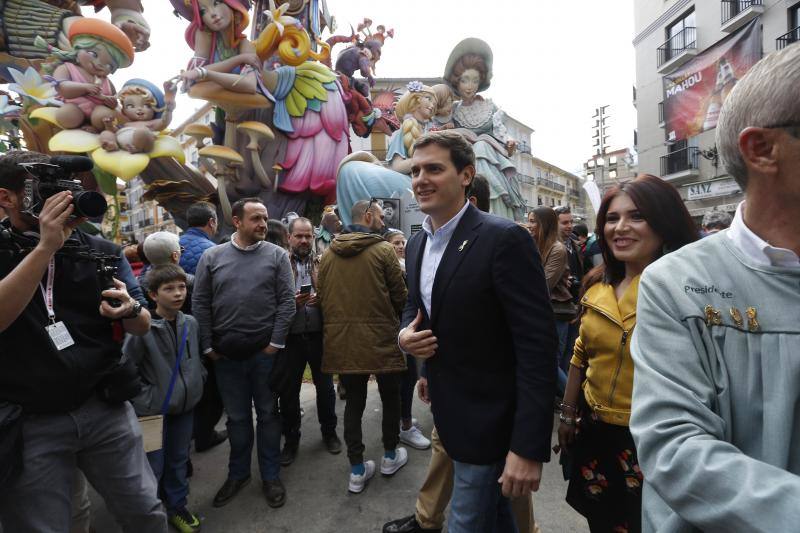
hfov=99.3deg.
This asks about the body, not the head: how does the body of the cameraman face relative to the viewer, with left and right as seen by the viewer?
facing the viewer and to the right of the viewer

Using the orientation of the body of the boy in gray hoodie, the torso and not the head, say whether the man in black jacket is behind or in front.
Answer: in front

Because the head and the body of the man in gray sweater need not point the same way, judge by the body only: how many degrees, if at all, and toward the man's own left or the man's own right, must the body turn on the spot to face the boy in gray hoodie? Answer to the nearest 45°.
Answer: approximately 90° to the man's own right

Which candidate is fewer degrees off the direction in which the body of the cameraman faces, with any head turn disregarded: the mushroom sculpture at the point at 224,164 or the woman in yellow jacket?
the woman in yellow jacket

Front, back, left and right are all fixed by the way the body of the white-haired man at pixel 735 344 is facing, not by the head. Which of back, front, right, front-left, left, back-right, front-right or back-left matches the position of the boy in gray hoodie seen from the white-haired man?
back-right

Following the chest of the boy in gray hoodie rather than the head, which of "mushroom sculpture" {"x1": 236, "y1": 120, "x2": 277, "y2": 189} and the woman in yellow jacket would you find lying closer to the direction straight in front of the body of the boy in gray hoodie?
the woman in yellow jacket

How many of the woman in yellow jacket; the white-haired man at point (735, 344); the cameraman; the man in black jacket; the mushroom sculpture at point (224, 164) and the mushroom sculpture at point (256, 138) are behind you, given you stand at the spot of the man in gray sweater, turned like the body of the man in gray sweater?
2

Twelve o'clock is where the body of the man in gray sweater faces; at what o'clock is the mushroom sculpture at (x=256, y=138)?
The mushroom sculpture is roughly at 6 o'clock from the man in gray sweater.

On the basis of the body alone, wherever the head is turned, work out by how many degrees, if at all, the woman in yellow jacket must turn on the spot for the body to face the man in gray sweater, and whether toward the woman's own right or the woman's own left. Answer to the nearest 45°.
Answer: approximately 45° to the woman's own right

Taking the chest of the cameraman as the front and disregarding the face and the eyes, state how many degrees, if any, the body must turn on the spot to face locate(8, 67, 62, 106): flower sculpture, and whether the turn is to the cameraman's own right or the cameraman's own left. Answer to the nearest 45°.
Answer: approximately 135° to the cameraman's own left

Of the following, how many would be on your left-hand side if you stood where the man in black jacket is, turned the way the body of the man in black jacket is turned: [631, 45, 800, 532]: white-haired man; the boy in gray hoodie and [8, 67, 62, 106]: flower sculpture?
1

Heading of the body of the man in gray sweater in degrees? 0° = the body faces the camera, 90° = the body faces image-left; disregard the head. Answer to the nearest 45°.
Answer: approximately 0°

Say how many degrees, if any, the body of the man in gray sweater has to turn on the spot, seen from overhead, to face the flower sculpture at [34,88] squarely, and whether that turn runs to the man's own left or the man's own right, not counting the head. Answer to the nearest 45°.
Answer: approximately 135° to the man's own right

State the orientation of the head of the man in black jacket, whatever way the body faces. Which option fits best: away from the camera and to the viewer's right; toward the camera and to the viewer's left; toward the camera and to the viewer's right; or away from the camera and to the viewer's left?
toward the camera and to the viewer's left

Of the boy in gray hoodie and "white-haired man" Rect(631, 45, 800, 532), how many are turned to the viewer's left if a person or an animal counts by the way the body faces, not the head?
0

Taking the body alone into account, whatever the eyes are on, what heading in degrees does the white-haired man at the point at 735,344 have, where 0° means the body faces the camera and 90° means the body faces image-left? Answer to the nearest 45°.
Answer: approximately 315°

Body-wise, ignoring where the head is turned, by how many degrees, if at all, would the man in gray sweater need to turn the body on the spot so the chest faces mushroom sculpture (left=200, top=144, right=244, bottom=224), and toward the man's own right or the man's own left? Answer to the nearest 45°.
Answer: approximately 180°
